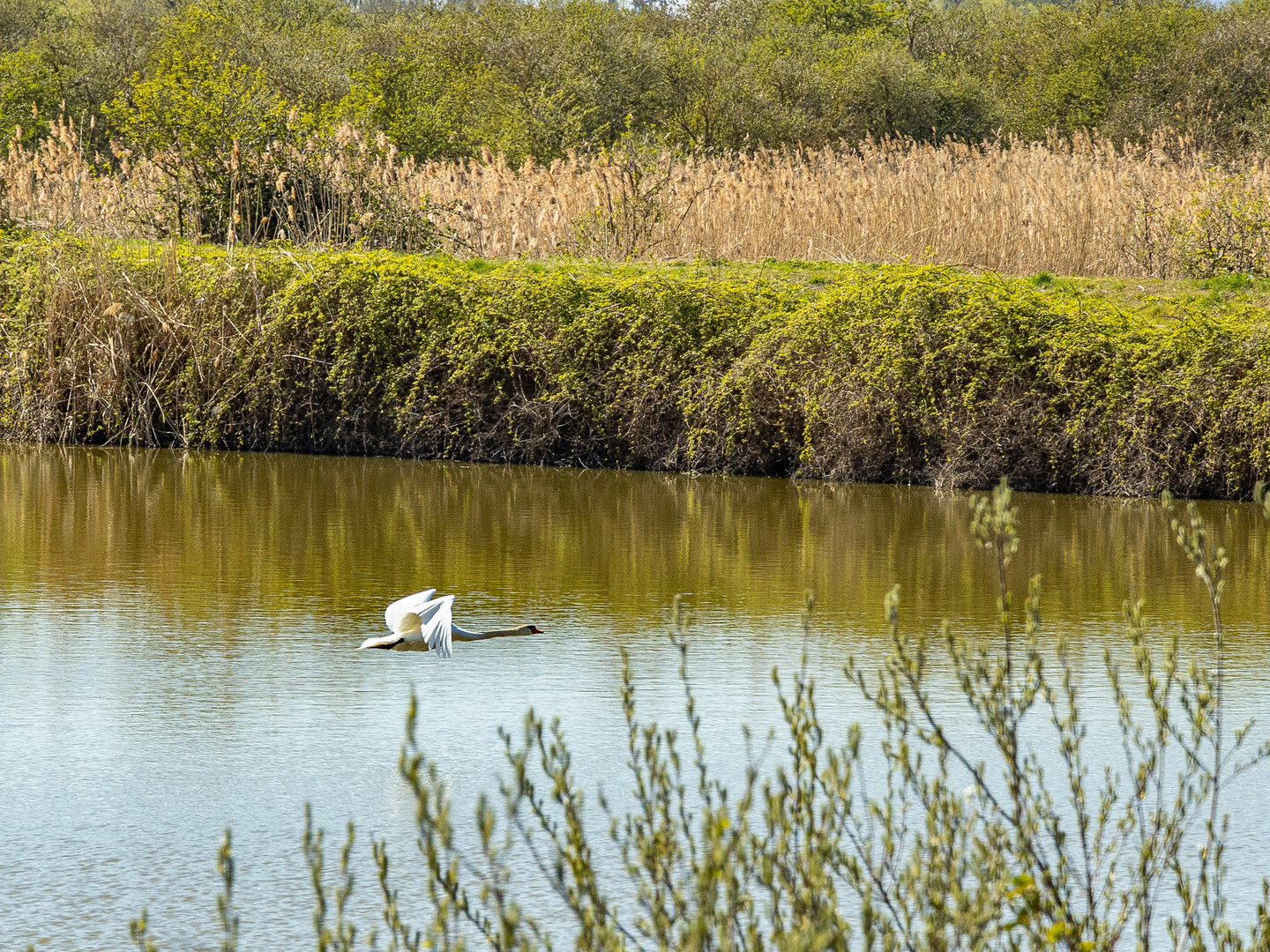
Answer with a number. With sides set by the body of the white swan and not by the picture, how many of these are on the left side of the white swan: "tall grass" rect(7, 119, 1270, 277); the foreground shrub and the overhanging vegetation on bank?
2

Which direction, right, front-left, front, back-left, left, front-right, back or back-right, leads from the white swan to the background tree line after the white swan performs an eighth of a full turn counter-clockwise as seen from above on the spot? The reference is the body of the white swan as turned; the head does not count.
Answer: front-left

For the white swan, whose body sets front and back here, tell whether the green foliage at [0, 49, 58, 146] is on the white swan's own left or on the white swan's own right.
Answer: on the white swan's own left

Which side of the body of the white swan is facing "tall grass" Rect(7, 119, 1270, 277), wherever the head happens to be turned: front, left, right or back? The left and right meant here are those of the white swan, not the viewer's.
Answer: left

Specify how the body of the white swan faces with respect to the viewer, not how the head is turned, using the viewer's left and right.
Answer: facing to the right of the viewer

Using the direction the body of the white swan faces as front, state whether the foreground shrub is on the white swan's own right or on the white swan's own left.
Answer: on the white swan's own right

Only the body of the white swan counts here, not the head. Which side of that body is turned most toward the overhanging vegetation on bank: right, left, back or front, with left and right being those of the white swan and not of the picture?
left
